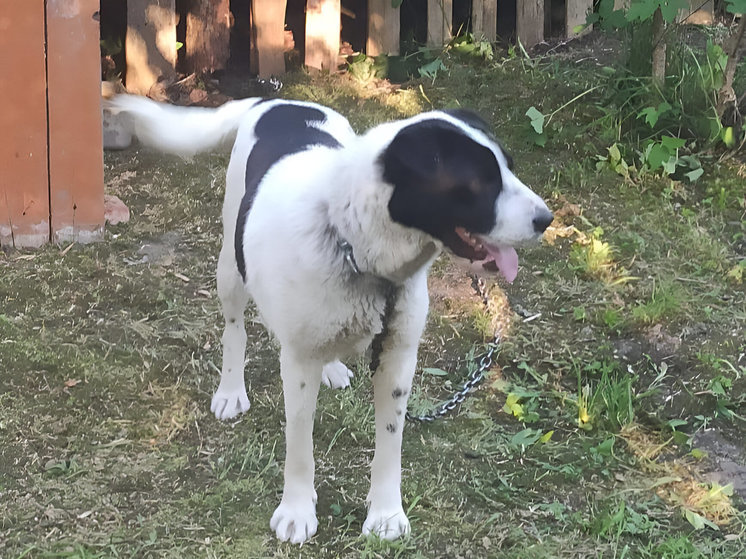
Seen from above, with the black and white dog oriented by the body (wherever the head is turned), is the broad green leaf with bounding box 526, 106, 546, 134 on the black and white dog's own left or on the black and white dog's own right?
on the black and white dog's own left

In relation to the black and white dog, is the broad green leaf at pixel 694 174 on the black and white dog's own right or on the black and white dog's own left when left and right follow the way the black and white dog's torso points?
on the black and white dog's own left

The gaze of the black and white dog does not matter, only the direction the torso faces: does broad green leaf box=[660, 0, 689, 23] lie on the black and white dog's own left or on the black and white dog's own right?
on the black and white dog's own left

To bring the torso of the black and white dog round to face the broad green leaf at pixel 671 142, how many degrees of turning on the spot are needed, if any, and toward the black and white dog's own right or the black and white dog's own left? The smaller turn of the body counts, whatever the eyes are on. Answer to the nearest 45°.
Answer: approximately 90° to the black and white dog's own left

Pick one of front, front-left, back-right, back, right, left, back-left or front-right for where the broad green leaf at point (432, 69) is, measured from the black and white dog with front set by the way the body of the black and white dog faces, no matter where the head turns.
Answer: back-left

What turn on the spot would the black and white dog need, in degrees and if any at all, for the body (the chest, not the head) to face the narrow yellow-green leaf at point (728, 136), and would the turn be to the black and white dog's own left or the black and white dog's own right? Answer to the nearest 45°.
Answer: approximately 90° to the black and white dog's own left

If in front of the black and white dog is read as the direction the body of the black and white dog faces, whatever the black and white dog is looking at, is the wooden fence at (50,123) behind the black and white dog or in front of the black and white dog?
behind

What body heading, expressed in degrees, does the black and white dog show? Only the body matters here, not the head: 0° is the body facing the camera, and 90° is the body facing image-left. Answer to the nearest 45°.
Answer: approximately 315°

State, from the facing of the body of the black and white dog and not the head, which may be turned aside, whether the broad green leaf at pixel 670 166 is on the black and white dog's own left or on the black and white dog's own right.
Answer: on the black and white dog's own left
